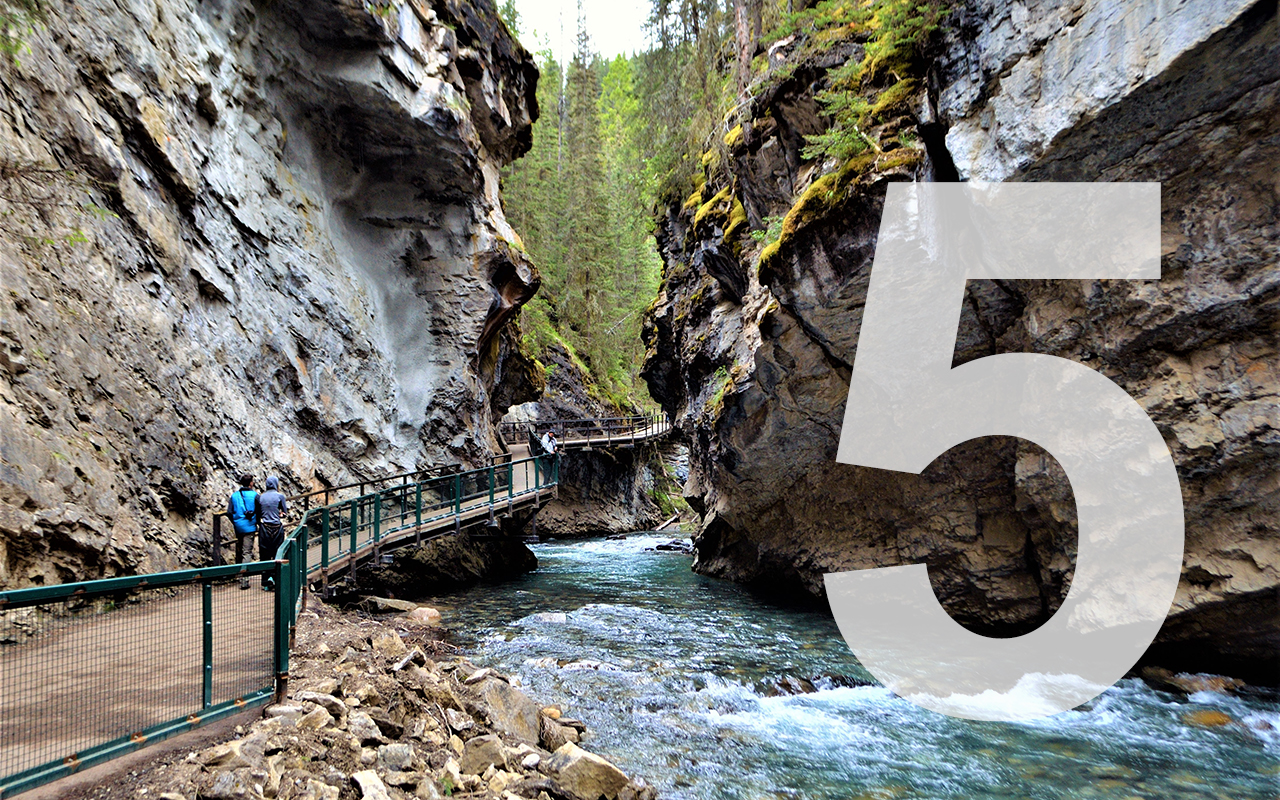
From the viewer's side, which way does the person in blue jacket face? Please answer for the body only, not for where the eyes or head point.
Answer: away from the camera

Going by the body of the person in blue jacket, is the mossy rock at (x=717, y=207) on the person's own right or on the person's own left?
on the person's own right

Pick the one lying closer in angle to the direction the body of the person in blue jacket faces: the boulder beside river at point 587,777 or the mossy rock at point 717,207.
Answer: the mossy rock

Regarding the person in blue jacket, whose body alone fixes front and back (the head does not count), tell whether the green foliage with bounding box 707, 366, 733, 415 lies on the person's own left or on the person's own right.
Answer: on the person's own right
